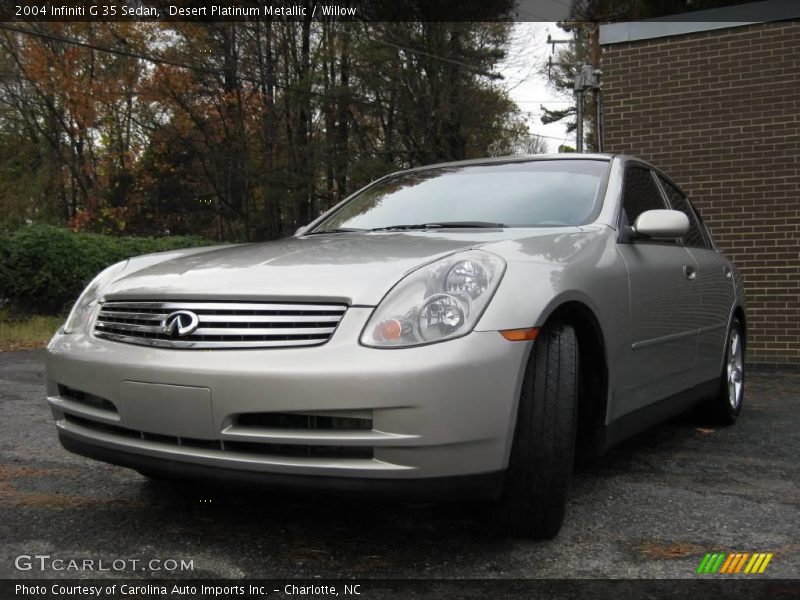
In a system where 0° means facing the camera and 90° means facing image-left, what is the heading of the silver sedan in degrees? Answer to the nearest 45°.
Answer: approximately 45°

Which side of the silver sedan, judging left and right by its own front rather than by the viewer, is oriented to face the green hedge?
right
